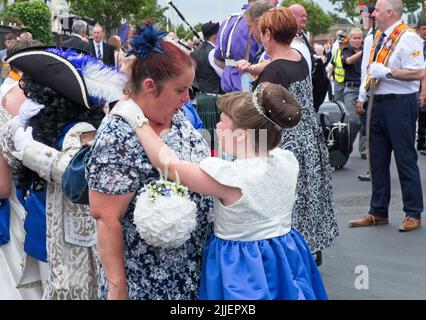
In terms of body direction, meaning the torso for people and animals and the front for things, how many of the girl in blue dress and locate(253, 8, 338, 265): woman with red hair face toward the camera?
0

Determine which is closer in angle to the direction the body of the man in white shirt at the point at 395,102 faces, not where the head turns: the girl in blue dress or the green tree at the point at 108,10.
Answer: the girl in blue dress

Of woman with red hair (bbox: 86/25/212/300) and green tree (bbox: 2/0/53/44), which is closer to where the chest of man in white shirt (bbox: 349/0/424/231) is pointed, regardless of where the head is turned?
the woman with red hair

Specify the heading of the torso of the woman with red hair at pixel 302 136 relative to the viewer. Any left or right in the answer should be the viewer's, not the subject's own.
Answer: facing away from the viewer and to the left of the viewer

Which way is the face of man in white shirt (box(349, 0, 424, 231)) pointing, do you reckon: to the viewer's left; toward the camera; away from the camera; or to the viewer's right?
to the viewer's left

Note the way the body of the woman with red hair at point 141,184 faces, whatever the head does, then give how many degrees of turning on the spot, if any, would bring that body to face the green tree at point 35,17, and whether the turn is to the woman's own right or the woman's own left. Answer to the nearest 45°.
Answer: approximately 135° to the woman's own left

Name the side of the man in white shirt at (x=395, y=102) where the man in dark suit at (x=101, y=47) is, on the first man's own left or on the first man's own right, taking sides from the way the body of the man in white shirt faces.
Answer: on the first man's own right

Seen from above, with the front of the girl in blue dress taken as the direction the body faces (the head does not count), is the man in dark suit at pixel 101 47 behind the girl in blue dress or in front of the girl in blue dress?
in front

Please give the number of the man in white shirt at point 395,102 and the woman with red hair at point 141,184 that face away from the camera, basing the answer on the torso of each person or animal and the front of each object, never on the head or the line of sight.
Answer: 0

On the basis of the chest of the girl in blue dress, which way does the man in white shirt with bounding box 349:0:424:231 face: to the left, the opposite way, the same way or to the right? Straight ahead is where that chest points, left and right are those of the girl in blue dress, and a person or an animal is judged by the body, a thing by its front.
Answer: to the left

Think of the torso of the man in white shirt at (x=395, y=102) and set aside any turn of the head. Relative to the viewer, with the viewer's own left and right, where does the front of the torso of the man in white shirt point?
facing the viewer and to the left of the viewer

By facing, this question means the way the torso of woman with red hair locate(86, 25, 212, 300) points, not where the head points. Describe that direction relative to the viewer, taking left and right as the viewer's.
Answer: facing the viewer and to the right of the viewer

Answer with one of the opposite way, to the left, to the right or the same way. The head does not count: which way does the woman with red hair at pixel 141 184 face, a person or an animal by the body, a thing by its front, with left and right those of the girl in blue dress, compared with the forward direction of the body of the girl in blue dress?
the opposite way

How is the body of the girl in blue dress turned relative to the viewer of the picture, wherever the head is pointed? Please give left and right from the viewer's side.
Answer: facing away from the viewer and to the left of the viewer
